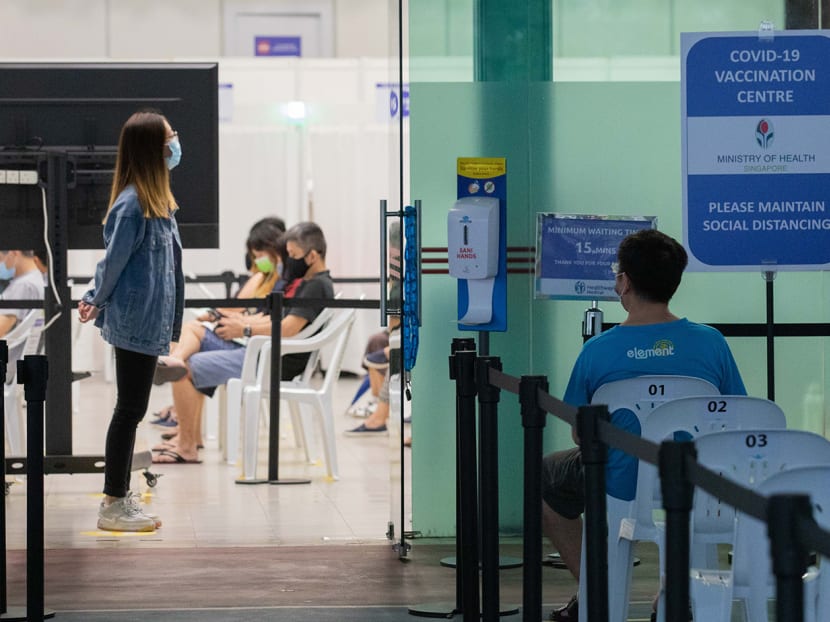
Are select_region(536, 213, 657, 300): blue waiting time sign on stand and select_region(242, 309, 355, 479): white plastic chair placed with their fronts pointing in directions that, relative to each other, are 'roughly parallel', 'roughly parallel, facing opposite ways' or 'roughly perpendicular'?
roughly perpendicular

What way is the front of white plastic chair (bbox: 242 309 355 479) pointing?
to the viewer's left

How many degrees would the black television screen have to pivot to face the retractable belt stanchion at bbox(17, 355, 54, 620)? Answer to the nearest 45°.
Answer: approximately 180°

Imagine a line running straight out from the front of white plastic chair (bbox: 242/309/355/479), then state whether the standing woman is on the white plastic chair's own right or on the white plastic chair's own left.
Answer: on the white plastic chair's own left

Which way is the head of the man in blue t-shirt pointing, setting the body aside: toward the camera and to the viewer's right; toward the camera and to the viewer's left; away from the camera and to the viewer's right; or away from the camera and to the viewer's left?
away from the camera and to the viewer's left

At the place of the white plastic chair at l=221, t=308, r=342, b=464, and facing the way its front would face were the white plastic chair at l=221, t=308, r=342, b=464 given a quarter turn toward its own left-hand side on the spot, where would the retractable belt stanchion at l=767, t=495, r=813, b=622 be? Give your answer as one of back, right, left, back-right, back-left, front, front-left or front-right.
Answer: front

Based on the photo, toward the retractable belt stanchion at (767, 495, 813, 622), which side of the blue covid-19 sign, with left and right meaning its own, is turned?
front

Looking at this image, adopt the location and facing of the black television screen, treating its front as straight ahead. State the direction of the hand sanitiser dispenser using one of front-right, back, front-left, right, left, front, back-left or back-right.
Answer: back-right

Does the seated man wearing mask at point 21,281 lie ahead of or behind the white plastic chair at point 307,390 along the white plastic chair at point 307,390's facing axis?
ahead

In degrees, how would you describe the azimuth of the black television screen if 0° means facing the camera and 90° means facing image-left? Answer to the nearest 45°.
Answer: approximately 180°

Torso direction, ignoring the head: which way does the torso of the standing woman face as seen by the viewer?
to the viewer's right

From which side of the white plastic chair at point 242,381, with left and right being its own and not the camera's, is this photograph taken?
left
